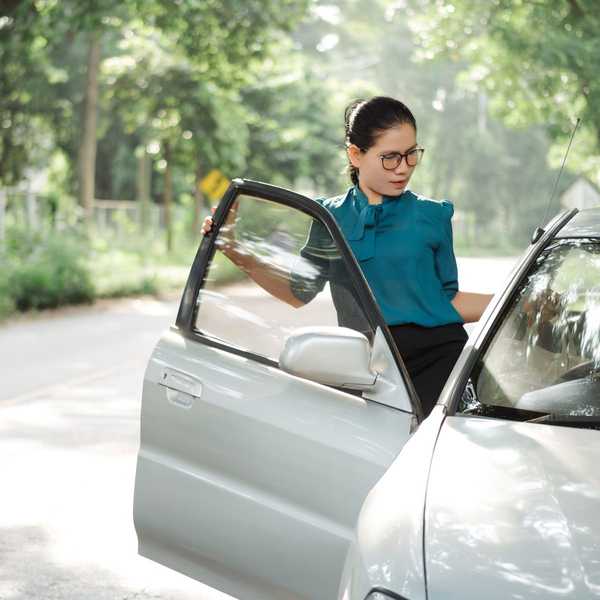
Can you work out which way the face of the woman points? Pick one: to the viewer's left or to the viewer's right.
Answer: to the viewer's right

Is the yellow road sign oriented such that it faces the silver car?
yes

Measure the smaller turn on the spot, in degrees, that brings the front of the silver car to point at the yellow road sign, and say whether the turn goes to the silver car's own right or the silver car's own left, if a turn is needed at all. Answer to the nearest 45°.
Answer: approximately 180°

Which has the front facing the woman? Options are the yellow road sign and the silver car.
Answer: the yellow road sign

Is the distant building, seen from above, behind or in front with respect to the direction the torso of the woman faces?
behind

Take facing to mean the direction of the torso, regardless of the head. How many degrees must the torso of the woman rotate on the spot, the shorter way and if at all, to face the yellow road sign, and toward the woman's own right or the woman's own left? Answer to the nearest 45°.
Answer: approximately 180°
